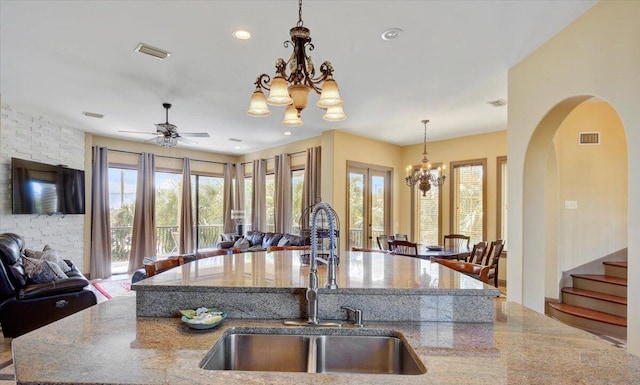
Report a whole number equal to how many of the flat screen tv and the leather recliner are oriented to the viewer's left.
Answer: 0

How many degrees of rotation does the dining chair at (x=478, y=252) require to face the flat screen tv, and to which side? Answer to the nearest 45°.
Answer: approximately 45° to its left

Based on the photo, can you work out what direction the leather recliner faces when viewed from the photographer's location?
facing away from the viewer and to the right of the viewer

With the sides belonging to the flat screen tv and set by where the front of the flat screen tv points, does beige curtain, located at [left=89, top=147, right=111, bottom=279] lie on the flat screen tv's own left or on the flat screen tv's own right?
on the flat screen tv's own left

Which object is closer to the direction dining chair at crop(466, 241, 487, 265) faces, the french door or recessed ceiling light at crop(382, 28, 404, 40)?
the french door

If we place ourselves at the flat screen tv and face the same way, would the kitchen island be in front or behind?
in front

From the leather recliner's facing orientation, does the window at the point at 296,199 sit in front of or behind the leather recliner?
in front

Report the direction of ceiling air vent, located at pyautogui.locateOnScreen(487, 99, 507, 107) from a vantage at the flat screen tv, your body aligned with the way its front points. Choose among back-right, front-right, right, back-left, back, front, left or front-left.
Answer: front

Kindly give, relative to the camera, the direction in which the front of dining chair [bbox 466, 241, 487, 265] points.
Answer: facing away from the viewer and to the left of the viewer

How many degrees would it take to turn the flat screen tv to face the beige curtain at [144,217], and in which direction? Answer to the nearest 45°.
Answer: approximately 90° to its left
